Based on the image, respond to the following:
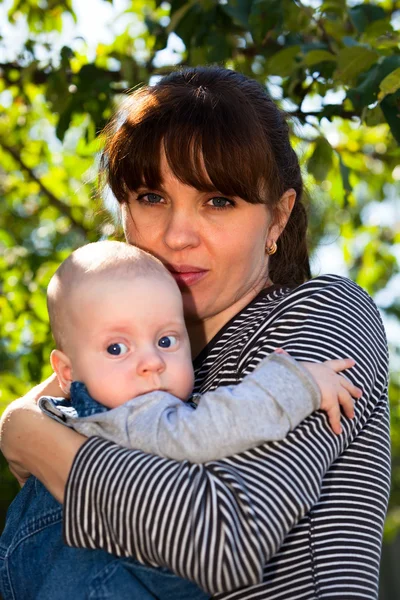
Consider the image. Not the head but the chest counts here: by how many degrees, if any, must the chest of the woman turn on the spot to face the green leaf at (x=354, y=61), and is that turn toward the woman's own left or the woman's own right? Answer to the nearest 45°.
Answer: approximately 180°

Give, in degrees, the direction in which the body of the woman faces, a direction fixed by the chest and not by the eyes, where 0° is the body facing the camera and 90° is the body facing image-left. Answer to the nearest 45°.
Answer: approximately 45°

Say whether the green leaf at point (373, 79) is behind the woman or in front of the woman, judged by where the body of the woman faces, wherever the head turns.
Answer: behind

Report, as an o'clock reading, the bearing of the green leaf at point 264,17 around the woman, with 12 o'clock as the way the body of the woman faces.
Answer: The green leaf is roughly at 5 o'clock from the woman.
